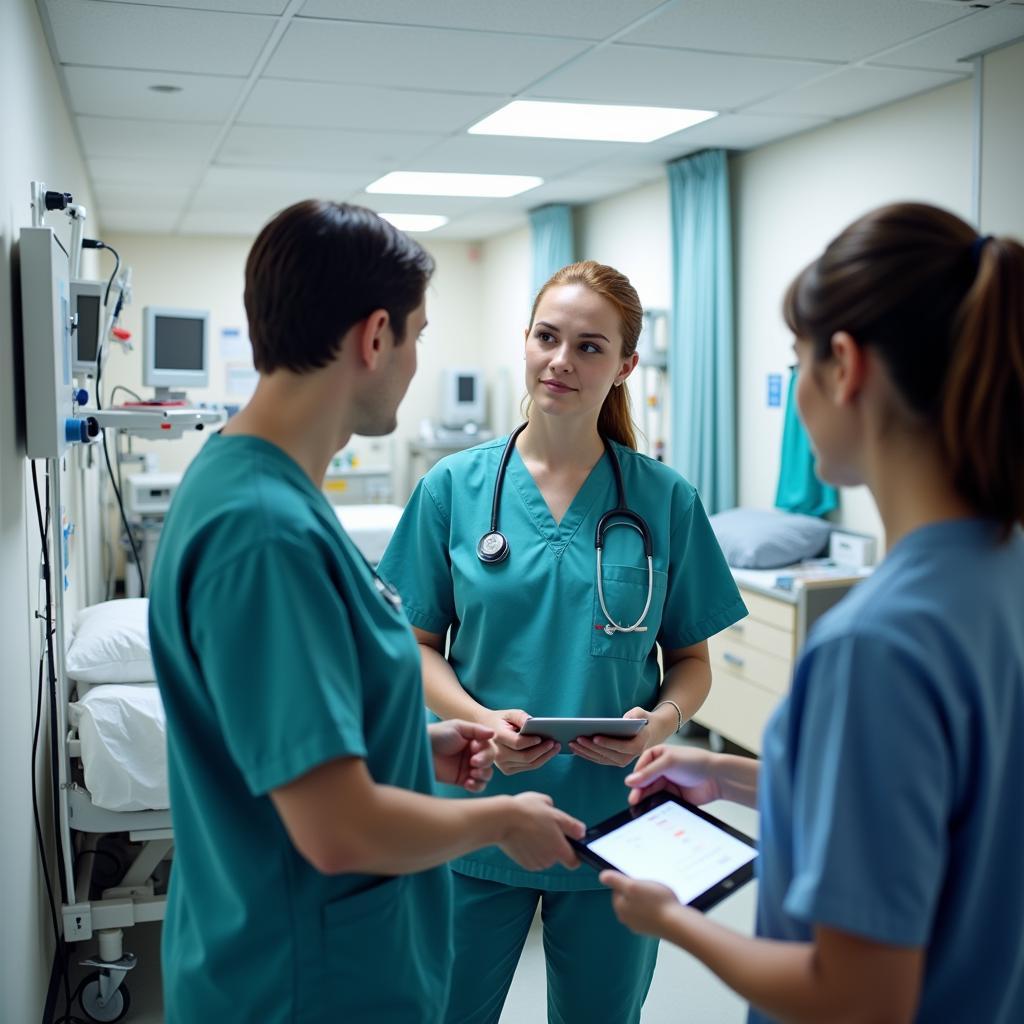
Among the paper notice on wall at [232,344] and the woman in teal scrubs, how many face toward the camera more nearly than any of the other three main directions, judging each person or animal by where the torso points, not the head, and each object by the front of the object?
2

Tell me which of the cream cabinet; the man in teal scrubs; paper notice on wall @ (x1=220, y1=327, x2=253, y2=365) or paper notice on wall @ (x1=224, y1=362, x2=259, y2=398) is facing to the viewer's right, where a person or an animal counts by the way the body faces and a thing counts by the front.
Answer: the man in teal scrubs

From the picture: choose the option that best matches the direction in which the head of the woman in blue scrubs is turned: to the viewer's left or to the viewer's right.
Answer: to the viewer's left

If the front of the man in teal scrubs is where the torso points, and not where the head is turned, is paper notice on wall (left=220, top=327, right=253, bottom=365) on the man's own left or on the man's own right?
on the man's own left

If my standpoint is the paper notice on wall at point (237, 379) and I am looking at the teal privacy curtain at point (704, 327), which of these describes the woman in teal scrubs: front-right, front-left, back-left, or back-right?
front-right

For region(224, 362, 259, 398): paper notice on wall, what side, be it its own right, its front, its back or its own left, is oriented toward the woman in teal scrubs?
front

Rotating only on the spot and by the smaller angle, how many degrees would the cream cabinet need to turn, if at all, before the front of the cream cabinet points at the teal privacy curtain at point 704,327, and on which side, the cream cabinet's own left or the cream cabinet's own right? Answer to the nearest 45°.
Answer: approximately 135° to the cream cabinet's own right

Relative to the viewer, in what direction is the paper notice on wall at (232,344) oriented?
toward the camera

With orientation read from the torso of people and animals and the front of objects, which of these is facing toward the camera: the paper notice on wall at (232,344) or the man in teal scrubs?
the paper notice on wall

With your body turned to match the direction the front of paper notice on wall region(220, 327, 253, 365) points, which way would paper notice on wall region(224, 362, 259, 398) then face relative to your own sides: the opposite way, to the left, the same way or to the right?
the same way

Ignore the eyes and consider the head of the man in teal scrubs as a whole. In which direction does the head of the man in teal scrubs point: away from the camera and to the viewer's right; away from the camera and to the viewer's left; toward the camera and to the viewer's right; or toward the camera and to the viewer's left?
away from the camera and to the viewer's right

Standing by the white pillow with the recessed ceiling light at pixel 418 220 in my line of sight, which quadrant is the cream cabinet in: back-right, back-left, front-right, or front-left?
front-right

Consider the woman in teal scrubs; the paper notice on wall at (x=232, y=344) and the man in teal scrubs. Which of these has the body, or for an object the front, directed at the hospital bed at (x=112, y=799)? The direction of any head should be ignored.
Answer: the paper notice on wall

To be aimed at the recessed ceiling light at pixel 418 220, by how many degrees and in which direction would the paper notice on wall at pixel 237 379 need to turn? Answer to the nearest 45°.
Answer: approximately 45° to its left

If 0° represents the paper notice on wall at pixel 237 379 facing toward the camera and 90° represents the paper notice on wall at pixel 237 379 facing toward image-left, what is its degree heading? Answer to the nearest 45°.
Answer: approximately 0°

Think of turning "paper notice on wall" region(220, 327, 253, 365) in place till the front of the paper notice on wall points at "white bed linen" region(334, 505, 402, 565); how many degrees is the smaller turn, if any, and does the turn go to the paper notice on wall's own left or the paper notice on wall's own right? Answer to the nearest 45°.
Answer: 0° — it already faces it

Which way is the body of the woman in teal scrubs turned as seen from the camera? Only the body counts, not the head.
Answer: toward the camera

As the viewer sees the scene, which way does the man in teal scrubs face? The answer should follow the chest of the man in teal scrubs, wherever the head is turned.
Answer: to the viewer's right
